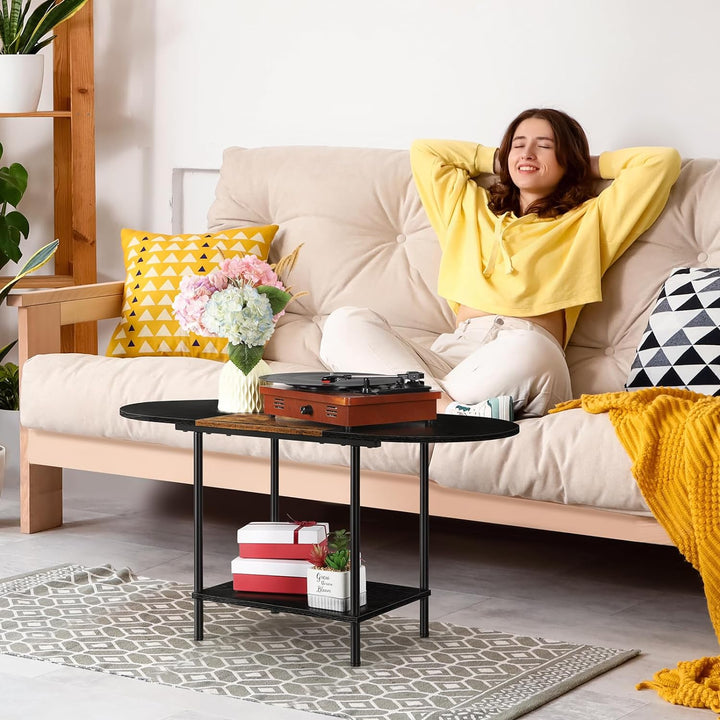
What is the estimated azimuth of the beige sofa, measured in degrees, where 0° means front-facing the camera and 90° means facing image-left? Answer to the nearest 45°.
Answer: approximately 45°

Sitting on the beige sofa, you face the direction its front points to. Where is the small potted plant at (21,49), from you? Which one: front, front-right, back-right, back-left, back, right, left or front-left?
right

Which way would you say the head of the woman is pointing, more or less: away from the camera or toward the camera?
toward the camera

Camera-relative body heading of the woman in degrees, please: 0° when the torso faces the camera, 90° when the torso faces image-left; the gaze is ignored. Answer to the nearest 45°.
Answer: approximately 45°

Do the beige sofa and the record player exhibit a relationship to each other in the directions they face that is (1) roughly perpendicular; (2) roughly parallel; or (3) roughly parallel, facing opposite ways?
roughly parallel

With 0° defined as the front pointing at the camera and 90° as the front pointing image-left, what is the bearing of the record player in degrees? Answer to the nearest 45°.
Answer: approximately 45°

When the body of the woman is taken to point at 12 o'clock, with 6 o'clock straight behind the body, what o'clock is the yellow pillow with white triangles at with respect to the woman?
The yellow pillow with white triangles is roughly at 2 o'clock from the woman.

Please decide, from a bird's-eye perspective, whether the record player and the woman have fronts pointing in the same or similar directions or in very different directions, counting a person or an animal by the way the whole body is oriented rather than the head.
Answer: same or similar directions

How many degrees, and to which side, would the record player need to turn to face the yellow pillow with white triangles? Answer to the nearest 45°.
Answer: approximately 135° to its right

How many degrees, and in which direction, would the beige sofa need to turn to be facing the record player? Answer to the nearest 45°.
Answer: approximately 45° to its left

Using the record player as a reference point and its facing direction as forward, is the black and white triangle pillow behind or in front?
behind
